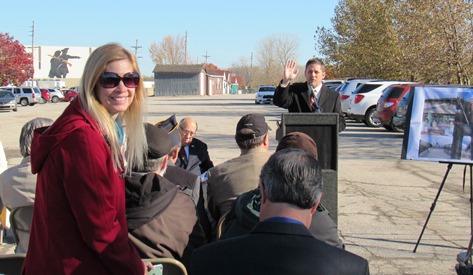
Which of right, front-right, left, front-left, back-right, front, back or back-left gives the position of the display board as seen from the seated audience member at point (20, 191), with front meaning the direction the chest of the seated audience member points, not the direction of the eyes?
front-right

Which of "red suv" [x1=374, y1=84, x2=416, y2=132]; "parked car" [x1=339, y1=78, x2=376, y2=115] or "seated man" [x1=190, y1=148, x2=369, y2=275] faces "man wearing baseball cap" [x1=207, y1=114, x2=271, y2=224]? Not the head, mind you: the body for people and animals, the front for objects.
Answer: the seated man

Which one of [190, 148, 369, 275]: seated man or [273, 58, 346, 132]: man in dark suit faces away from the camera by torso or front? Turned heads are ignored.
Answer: the seated man

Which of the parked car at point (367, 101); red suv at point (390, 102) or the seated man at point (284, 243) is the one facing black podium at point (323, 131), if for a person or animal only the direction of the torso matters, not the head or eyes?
the seated man

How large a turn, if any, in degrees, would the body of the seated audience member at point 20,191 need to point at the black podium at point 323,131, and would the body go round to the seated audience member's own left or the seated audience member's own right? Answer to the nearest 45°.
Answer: approximately 45° to the seated audience member's own right

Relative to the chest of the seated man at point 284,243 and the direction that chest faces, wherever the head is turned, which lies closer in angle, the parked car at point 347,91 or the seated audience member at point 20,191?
the parked car

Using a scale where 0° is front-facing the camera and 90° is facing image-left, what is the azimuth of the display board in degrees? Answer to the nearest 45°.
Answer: approximately 0°

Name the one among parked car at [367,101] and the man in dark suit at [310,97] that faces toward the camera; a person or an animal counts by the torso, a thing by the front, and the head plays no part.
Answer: the man in dark suit

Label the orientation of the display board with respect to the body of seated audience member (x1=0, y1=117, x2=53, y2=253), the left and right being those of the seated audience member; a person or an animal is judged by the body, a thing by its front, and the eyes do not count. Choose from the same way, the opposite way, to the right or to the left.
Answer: the opposite way

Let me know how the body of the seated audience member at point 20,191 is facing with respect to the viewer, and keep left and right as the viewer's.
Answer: facing away from the viewer and to the right of the viewer

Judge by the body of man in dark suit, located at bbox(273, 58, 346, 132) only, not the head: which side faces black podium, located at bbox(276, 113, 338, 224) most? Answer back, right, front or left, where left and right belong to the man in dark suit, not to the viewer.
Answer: front

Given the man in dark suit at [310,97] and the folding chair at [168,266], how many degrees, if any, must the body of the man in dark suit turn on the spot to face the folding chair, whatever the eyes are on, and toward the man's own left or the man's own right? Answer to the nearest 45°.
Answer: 0° — they already face it

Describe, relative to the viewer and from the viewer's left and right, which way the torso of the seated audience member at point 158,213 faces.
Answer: facing away from the viewer and to the right of the viewer

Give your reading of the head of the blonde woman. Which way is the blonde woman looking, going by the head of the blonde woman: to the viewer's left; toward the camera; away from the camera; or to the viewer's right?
toward the camera
